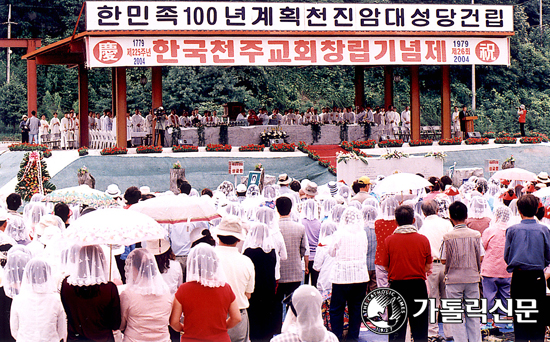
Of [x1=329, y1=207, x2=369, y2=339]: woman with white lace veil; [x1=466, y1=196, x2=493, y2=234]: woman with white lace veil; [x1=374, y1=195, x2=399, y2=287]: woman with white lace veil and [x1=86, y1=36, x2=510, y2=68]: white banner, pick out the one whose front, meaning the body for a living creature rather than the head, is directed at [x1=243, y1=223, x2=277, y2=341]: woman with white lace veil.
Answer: the white banner

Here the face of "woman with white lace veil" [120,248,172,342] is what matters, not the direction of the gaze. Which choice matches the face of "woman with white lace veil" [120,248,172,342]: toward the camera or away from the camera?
away from the camera

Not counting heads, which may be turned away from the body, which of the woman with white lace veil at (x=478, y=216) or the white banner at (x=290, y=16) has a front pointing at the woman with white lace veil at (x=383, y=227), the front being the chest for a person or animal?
the white banner

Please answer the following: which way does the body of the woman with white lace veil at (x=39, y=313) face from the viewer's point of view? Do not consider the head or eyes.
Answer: away from the camera

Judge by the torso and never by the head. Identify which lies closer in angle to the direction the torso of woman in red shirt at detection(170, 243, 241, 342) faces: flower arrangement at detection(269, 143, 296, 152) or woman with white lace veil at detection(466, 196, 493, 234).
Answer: the flower arrangement

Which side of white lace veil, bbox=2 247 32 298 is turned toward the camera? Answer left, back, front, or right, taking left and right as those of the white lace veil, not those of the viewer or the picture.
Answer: back

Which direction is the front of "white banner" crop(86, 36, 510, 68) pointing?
toward the camera

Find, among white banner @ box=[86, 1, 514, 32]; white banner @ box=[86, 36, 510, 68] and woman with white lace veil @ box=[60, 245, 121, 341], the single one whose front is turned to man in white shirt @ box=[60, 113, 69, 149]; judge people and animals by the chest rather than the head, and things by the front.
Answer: the woman with white lace veil

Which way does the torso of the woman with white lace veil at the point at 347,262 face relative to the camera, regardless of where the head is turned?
away from the camera

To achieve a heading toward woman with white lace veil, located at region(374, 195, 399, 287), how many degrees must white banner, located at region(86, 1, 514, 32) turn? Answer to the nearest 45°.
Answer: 0° — it already faces them

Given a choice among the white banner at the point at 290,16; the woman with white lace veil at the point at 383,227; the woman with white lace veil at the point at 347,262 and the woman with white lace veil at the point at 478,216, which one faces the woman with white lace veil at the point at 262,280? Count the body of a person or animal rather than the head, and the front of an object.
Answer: the white banner

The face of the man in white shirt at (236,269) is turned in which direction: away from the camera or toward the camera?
away from the camera

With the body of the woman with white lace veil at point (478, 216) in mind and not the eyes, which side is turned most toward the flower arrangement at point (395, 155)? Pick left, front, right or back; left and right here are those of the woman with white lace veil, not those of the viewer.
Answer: front

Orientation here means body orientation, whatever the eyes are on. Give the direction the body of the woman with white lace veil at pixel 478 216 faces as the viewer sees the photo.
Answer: away from the camera

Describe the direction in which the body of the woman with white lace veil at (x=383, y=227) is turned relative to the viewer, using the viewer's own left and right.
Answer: facing away from the viewer

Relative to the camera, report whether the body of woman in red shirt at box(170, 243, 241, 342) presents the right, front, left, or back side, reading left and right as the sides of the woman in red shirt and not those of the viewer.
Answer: back
